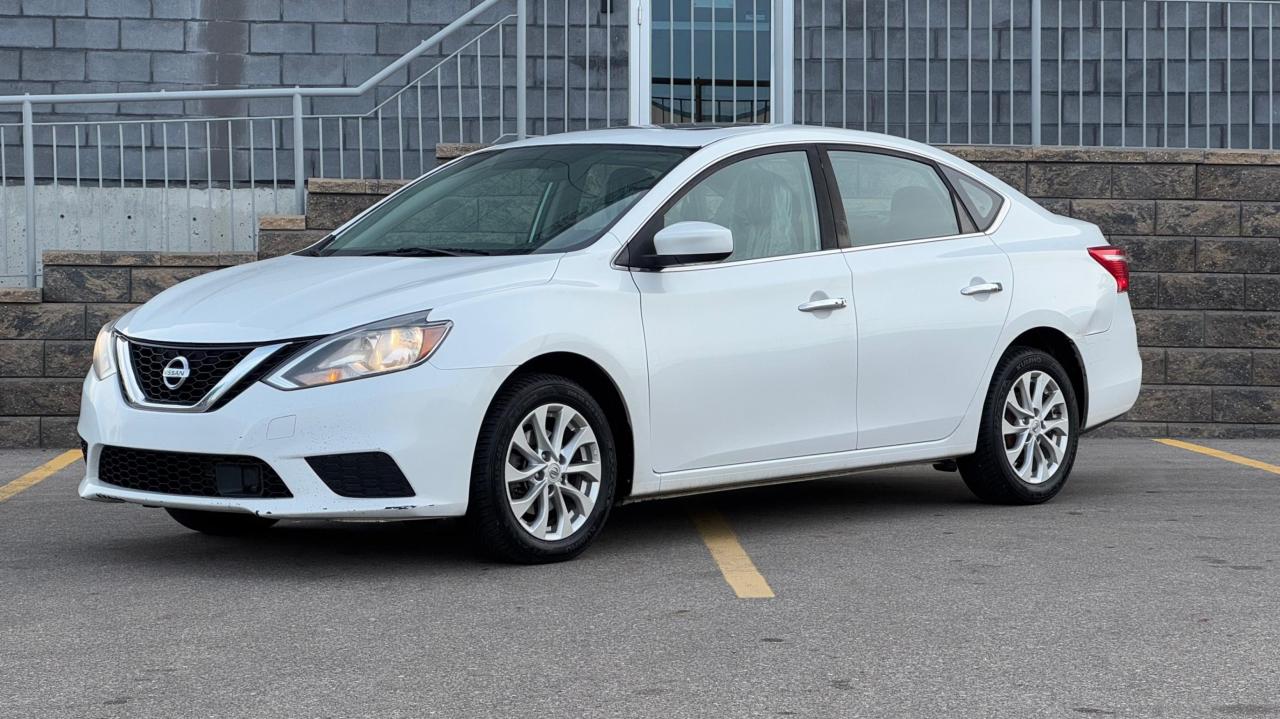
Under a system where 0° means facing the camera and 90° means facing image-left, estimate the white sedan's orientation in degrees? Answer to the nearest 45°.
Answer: approximately 45°

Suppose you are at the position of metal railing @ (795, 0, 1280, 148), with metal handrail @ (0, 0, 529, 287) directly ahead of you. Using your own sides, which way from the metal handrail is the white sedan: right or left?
left

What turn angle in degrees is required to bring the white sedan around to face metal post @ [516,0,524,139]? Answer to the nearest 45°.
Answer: approximately 135° to its right

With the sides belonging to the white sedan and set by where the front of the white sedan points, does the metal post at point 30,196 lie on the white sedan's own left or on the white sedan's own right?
on the white sedan's own right

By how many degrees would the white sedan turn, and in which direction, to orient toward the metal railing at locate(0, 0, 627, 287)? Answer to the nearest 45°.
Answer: approximately 135° to its right
